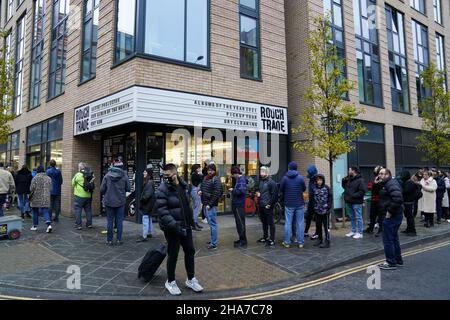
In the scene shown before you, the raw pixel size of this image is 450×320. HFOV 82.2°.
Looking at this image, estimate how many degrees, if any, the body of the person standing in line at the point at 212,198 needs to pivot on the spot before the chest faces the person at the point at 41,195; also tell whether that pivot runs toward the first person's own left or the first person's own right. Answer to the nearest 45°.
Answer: approximately 45° to the first person's own right

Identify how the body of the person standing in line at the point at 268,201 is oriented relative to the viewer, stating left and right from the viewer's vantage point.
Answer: facing the viewer and to the left of the viewer

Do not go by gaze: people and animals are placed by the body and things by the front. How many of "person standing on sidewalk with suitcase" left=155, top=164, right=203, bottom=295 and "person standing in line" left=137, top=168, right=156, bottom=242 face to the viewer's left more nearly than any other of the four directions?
1

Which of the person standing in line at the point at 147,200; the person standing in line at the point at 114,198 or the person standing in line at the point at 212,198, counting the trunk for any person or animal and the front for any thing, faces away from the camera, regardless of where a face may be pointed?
the person standing in line at the point at 114,198

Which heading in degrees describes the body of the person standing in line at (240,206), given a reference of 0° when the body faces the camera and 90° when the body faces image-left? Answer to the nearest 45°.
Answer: approximately 90°
